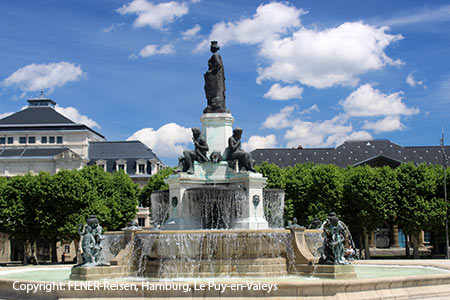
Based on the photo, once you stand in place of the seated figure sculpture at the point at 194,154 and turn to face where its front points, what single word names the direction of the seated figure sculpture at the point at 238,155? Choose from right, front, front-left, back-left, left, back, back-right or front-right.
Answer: back-left

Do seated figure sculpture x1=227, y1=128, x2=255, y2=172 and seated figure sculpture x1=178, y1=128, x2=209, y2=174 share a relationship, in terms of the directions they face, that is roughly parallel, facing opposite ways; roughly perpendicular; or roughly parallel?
roughly perpendicular

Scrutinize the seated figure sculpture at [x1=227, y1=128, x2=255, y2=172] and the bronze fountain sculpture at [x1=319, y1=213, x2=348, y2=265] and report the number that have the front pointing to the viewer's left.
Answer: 0

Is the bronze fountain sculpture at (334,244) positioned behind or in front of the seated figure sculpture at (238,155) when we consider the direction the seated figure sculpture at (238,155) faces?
in front

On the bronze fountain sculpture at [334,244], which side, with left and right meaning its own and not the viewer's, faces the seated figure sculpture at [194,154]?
back

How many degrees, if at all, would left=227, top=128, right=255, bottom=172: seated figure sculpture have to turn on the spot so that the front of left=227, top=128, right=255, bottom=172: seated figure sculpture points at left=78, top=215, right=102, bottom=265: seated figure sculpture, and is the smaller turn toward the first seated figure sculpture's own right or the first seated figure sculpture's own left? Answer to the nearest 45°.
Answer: approximately 90° to the first seated figure sculpture's own right

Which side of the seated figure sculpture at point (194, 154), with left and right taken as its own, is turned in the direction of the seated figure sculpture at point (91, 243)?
front

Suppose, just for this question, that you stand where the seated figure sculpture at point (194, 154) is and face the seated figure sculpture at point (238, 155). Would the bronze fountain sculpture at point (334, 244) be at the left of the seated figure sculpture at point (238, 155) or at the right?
right

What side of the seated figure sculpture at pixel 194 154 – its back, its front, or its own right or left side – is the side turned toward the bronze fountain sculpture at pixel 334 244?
left

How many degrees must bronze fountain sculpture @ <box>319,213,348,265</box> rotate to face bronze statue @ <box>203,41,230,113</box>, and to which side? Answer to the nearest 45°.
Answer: approximately 180°

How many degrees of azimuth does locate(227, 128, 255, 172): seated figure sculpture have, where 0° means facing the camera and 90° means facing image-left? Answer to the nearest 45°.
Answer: approximately 315°
